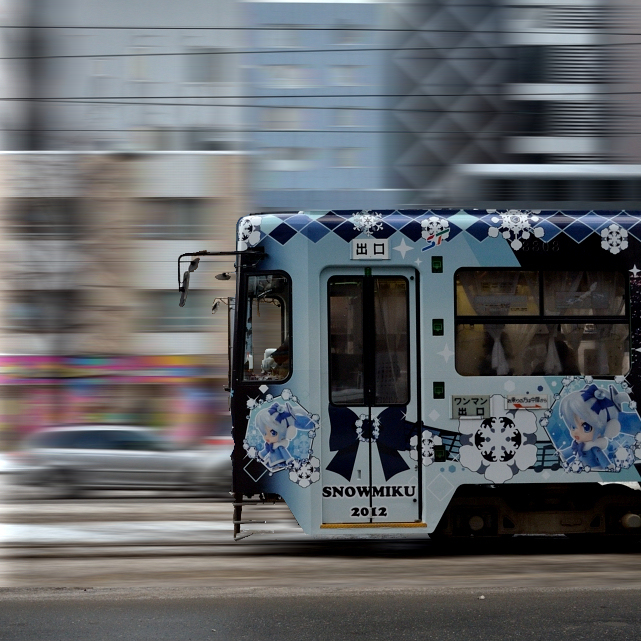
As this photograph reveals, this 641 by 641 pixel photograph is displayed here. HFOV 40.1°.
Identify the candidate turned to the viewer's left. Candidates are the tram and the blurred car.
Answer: the tram

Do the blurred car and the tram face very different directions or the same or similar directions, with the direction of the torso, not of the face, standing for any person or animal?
very different directions

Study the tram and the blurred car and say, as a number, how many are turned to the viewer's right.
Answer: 1

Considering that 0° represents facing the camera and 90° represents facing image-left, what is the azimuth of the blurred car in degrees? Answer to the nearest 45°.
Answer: approximately 270°

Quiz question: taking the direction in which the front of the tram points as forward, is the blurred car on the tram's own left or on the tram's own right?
on the tram's own right

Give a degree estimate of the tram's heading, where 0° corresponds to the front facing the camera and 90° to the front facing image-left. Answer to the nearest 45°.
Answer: approximately 90°

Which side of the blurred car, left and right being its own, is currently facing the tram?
right
